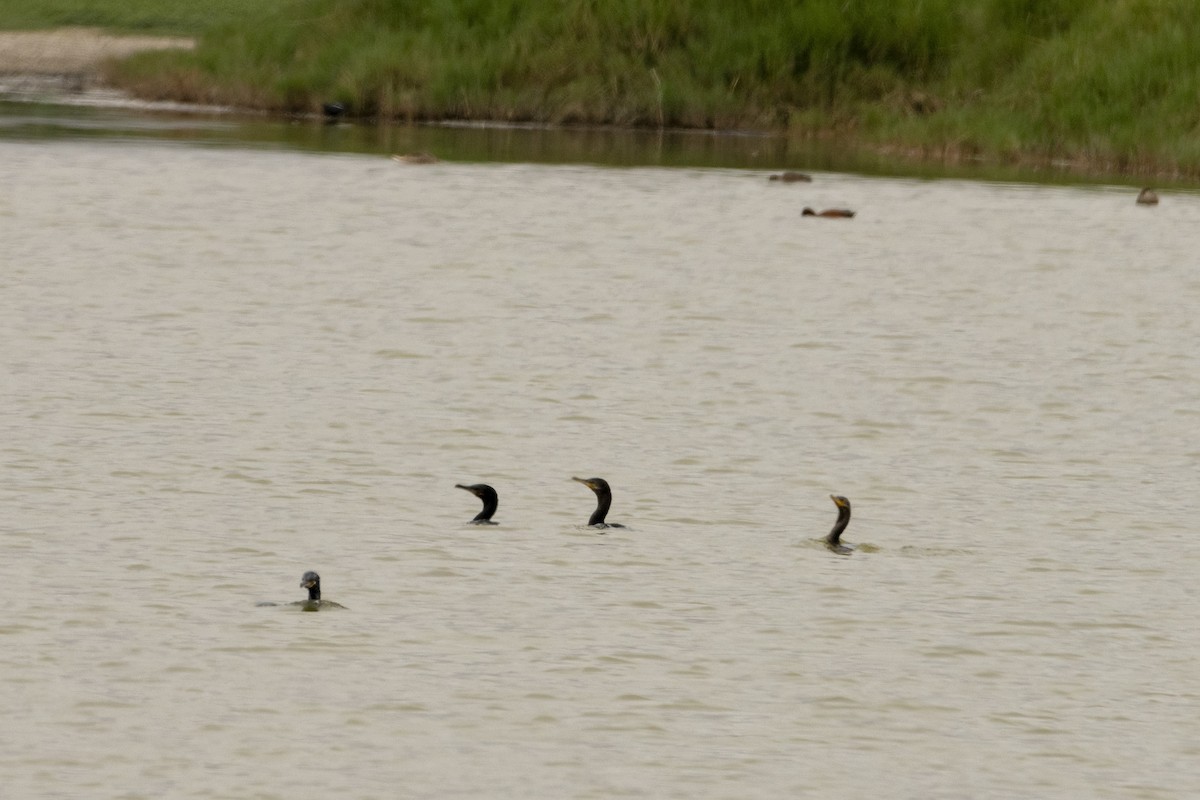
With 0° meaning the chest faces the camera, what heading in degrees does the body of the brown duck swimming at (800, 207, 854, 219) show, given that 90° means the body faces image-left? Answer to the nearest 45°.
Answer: approximately 90°

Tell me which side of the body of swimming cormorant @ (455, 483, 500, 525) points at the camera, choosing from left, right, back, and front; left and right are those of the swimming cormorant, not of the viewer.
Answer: left

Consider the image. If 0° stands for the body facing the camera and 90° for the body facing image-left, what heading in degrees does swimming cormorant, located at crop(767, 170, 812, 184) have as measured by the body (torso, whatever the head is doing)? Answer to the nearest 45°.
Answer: approximately 90°

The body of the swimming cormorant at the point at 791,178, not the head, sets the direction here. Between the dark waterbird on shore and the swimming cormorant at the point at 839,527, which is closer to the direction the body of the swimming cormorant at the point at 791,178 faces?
the dark waterbird on shore

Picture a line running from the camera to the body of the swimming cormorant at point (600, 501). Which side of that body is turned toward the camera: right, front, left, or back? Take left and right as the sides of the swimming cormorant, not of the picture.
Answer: left

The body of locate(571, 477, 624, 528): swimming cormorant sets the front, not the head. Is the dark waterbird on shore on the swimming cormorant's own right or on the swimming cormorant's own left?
on the swimming cormorant's own right

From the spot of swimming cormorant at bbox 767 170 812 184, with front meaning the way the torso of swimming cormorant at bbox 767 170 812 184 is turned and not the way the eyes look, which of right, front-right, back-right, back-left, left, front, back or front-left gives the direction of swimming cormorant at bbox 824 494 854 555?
left

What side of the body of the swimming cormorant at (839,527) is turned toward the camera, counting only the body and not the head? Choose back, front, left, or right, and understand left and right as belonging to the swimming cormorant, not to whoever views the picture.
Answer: left

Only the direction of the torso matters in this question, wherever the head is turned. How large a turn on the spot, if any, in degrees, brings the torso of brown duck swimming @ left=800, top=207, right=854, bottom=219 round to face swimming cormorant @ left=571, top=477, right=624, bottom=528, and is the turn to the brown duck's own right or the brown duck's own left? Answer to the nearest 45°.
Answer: approximately 90° to the brown duck's own left

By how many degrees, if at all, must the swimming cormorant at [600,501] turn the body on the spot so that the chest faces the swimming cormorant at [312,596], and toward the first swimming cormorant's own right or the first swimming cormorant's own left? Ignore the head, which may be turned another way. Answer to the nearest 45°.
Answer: approximately 45° to the first swimming cormorant's own left

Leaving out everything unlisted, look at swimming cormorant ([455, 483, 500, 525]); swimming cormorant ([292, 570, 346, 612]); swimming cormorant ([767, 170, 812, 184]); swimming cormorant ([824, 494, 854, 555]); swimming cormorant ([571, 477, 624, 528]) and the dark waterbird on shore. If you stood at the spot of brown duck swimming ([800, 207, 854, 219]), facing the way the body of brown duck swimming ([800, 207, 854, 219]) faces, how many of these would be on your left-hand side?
4

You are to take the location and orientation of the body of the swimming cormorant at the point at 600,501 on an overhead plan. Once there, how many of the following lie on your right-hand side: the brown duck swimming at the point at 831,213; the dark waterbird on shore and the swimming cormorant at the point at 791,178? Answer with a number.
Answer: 3

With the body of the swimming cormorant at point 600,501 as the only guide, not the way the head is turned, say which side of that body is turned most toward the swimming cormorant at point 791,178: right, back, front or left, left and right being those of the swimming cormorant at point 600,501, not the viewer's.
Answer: right
